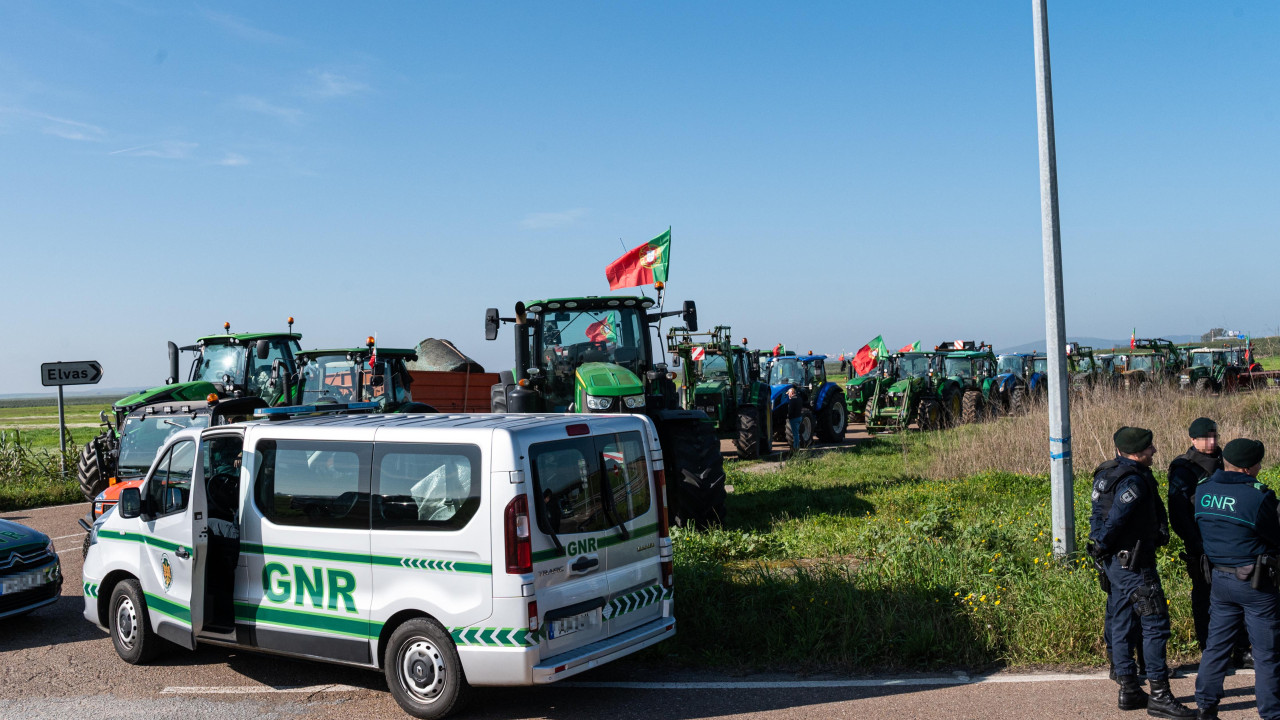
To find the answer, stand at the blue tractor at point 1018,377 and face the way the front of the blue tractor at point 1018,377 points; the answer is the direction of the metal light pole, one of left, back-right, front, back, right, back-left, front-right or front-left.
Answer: front-left

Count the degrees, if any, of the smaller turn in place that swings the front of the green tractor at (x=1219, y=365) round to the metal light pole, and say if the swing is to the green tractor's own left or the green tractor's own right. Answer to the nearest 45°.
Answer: approximately 45° to the green tractor's own left

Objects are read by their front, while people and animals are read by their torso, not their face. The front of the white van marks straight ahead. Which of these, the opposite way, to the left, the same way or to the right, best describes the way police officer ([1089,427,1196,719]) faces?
the opposite way

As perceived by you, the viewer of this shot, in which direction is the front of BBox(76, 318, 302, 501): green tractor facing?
facing the viewer and to the left of the viewer

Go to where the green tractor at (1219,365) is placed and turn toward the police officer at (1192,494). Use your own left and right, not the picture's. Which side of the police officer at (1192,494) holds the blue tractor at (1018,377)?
right

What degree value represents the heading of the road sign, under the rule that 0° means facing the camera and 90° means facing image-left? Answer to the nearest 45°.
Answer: approximately 0°

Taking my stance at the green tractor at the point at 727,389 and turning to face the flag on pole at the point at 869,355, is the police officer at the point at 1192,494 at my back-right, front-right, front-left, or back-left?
back-right

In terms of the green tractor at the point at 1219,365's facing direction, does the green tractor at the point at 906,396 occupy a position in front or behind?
in front

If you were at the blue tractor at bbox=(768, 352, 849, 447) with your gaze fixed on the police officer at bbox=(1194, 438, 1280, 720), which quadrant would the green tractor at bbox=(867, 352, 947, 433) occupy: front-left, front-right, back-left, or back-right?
back-left

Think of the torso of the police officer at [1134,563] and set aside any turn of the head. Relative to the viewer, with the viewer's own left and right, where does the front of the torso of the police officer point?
facing to the right of the viewer

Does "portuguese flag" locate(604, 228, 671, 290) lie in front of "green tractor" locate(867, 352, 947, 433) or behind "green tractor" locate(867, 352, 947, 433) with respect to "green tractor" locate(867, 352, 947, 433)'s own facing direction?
in front

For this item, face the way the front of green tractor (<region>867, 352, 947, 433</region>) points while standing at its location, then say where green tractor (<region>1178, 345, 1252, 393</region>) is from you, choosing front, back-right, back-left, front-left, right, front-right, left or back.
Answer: back

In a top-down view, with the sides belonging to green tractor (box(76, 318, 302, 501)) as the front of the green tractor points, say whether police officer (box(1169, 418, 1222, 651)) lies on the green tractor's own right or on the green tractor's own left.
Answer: on the green tractor's own left

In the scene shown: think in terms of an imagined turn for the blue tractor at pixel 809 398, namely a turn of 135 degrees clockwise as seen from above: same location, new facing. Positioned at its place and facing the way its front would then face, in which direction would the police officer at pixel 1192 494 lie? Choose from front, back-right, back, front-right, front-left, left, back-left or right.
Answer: back

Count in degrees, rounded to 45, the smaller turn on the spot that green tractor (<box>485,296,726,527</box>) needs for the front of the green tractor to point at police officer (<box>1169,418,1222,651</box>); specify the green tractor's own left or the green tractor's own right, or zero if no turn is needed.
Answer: approximately 45° to the green tractor's own left
